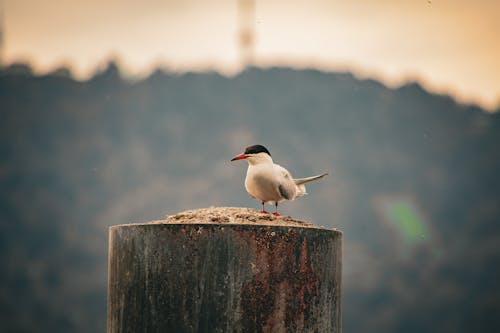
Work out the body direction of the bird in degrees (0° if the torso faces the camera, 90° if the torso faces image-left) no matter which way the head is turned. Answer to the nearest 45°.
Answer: approximately 45°
